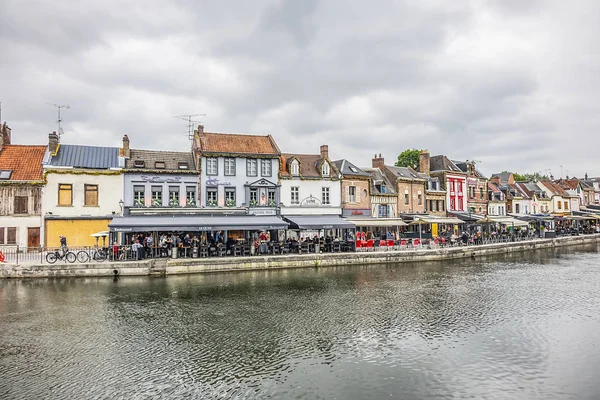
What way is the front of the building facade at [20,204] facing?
toward the camera

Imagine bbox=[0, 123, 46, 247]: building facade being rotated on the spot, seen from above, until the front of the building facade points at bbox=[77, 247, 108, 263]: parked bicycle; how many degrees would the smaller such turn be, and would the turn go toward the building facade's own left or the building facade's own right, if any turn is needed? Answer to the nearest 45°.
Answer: approximately 45° to the building facade's own left

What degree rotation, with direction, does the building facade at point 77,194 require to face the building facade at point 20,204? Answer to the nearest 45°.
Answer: approximately 90° to its right

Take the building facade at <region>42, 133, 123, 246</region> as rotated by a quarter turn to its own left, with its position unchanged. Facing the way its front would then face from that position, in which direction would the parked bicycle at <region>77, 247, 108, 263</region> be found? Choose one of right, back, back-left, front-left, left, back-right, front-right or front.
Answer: right

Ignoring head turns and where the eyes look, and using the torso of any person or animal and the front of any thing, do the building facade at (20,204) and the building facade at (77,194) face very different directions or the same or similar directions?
same or similar directions

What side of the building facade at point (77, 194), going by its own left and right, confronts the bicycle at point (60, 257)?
front

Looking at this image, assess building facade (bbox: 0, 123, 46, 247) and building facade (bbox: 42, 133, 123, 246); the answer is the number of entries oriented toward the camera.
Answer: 2
